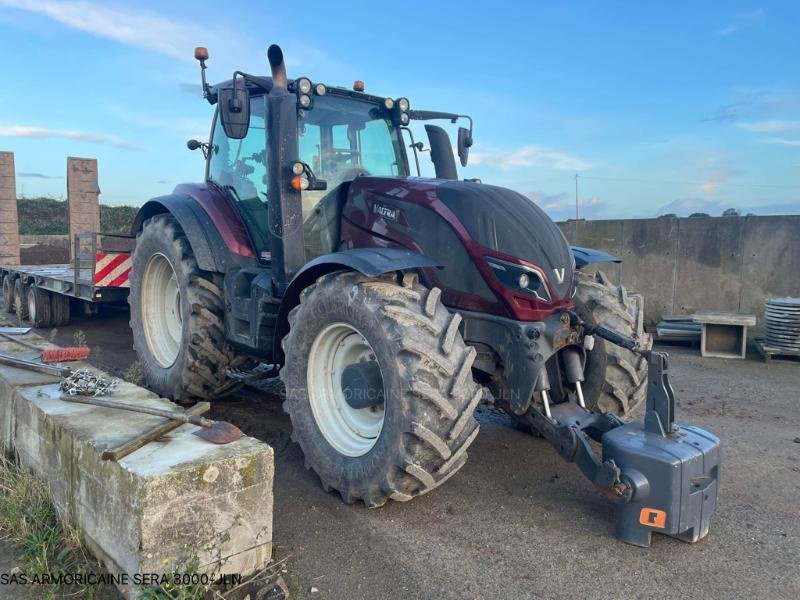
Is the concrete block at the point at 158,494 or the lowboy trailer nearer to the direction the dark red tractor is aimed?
the concrete block

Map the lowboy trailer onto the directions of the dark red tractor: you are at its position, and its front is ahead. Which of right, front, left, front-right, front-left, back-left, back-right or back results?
back

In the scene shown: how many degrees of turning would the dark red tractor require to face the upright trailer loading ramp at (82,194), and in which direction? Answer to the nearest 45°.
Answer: approximately 180°

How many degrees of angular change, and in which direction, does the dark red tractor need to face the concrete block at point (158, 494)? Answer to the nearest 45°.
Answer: approximately 90° to its right

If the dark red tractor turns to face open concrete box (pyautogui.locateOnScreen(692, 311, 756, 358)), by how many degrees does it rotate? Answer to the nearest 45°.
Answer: approximately 90° to its left

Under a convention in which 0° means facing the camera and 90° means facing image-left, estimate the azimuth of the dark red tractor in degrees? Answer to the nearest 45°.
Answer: approximately 315°

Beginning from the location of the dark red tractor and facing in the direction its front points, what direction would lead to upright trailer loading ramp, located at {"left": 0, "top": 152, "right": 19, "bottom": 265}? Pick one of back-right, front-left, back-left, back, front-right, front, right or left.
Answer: back
